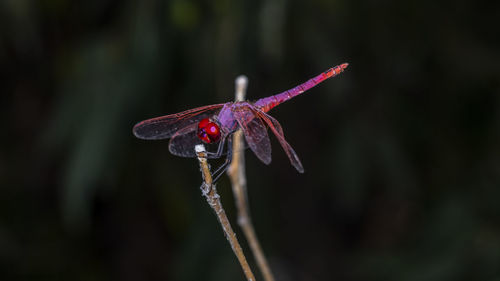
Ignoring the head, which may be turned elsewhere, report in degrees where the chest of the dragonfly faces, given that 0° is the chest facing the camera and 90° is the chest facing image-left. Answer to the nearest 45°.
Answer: approximately 45°
